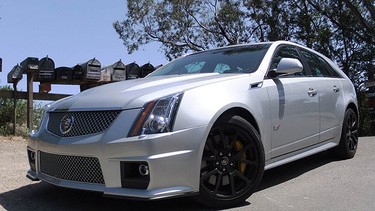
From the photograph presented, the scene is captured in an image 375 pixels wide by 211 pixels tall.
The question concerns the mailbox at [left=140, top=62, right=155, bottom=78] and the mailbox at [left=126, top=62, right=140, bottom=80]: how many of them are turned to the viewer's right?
0

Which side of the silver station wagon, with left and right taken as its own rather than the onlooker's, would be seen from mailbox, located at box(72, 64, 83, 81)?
right

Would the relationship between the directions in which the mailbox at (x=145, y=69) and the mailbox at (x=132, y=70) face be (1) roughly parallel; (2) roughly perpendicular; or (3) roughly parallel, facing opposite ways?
roughly parallel

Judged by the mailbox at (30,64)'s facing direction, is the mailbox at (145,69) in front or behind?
behind

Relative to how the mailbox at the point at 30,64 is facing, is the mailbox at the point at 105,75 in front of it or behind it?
behind

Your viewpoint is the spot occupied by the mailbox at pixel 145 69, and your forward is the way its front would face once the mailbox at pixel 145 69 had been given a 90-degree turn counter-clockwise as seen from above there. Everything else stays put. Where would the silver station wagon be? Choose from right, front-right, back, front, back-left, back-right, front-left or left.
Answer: front-right

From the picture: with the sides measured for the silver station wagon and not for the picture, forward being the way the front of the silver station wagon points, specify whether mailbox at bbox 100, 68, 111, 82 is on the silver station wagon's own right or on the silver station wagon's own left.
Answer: on the silver station wagon's own right

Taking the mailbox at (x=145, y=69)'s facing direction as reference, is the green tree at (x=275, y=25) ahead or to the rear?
to the rear

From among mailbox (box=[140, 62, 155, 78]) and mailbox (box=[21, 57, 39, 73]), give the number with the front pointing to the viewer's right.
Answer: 0

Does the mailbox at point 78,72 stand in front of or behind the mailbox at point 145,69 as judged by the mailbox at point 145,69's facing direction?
in front

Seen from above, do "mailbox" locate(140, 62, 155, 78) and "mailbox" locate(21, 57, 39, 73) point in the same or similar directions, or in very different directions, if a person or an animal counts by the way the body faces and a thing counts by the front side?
same or similar directions
